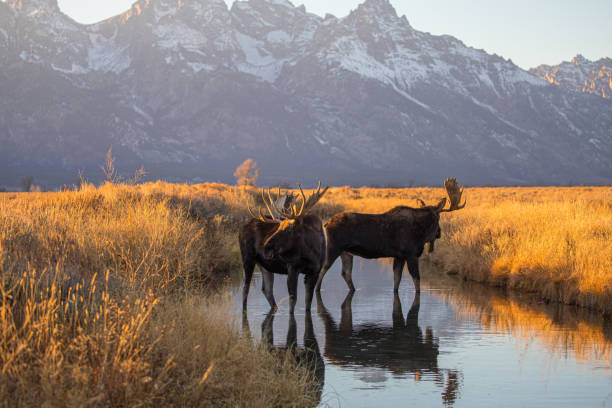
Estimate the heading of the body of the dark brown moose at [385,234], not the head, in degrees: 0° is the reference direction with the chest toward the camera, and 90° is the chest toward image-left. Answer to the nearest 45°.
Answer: approximately 270°

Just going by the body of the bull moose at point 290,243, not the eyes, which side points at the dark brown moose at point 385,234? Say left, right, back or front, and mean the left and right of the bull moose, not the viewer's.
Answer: left

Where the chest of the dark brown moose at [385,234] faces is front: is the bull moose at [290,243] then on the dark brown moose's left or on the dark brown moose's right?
on the dark brown moose's right

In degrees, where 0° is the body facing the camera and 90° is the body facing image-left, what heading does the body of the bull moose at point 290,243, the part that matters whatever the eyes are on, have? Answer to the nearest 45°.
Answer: approximately 315°
